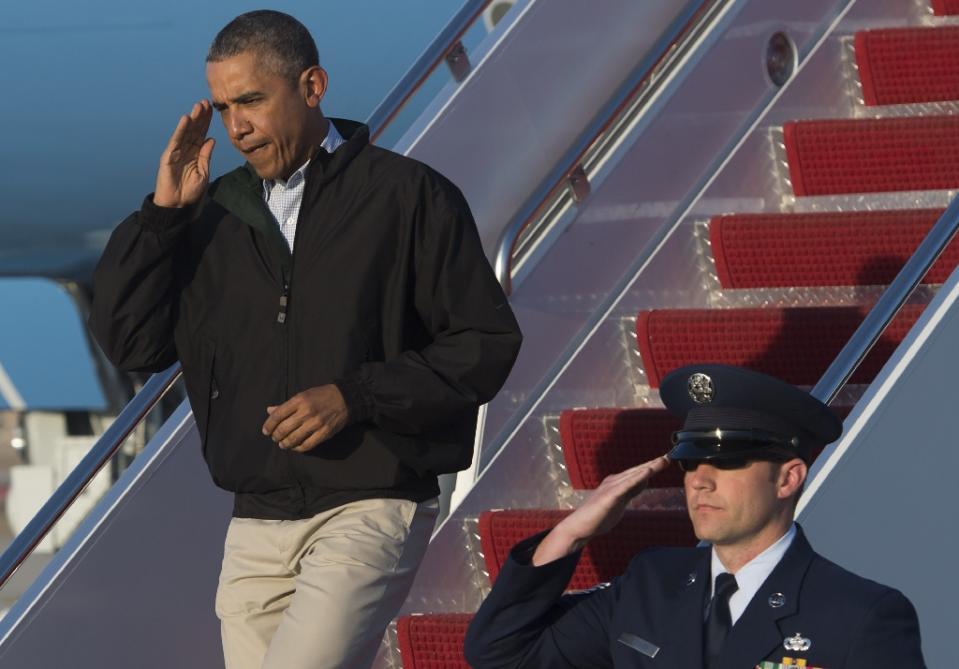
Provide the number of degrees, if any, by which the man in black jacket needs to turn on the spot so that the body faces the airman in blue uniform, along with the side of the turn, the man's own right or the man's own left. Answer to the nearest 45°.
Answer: approximately 90° to the man's own left

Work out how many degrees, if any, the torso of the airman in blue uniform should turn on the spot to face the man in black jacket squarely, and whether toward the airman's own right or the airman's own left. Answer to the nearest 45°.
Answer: approximately 90° to the airman's own right

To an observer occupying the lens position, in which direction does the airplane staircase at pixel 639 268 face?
facing the viewer and to the left of the viewer

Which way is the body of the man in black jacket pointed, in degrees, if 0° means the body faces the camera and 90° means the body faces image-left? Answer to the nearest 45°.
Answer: approximately 45°

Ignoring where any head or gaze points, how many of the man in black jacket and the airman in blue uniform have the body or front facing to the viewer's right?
0

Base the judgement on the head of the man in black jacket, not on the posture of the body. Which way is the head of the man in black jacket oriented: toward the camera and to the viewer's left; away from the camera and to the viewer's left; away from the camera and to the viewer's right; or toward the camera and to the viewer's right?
toward the camera and to the viewer's left
